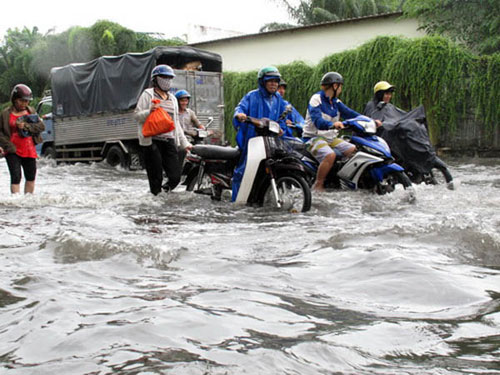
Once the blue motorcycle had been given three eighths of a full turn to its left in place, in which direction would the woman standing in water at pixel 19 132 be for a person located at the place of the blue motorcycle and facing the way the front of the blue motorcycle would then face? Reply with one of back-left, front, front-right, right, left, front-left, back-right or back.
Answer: left

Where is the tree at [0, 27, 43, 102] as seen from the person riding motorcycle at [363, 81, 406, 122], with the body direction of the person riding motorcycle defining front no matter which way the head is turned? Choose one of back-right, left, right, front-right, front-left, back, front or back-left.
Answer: back

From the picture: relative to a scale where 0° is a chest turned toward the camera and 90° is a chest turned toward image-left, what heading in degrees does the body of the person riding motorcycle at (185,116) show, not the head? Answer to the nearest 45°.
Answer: approximately 315°

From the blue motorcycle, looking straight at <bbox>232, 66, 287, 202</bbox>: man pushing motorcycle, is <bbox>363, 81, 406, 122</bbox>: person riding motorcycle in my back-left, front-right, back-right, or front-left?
back-right

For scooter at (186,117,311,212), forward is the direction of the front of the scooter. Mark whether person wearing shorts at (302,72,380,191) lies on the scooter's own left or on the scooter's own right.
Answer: on the scooter's own left

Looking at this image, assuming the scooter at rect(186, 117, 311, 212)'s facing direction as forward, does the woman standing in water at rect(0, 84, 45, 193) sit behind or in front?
behind
